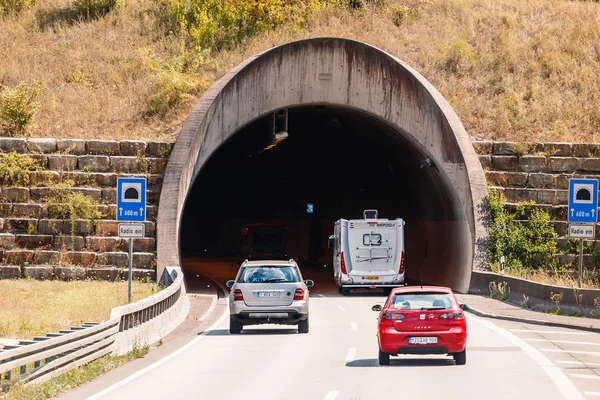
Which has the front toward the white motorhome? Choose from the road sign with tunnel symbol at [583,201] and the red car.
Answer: the red car

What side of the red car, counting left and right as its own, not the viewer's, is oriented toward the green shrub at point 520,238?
front

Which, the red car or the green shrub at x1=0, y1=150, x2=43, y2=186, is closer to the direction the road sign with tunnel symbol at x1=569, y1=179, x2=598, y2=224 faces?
the red car

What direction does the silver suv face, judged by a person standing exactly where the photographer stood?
facing away from the viewer

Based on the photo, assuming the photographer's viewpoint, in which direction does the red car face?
facing away from the viewer

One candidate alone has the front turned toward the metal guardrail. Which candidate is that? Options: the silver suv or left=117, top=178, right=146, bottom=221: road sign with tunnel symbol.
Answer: the road sign with tunnel symbol

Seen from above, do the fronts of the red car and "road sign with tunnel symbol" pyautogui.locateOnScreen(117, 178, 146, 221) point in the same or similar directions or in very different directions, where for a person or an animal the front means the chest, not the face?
very different directions

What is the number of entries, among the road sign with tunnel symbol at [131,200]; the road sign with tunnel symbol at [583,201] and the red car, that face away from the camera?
1
